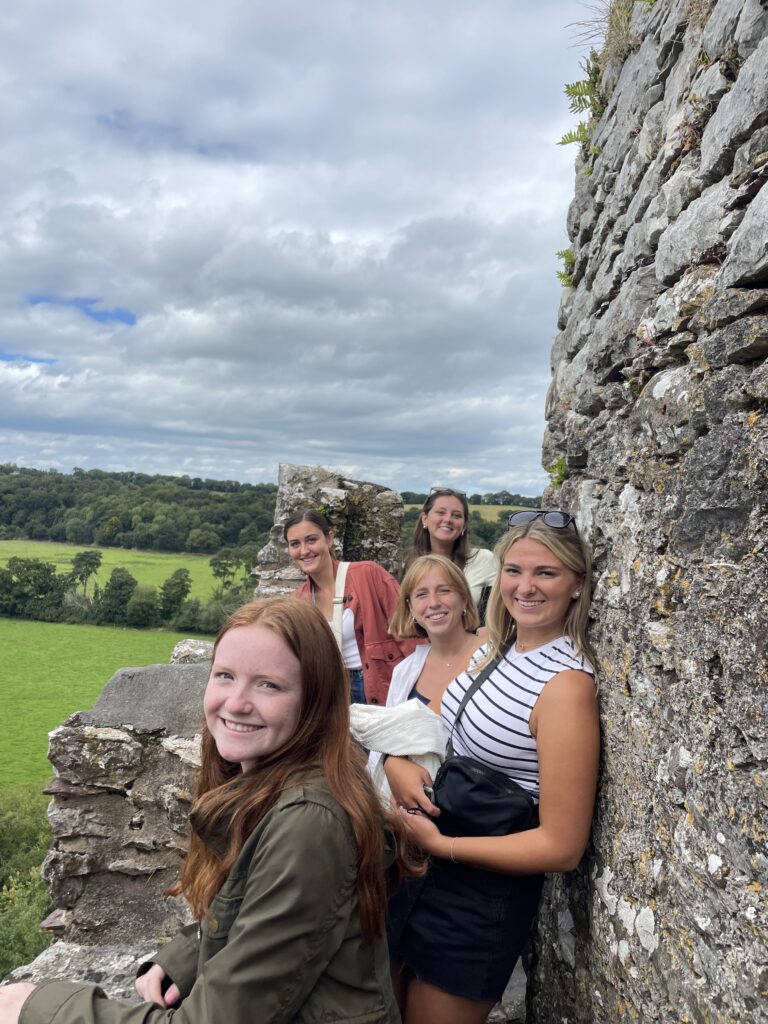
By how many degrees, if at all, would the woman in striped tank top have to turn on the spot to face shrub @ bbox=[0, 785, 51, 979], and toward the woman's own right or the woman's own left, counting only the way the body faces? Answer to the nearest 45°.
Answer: approximately 90° to the woman's own right

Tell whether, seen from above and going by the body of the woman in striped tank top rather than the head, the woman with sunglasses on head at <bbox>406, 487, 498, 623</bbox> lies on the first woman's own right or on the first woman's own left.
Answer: on the first woman's own right

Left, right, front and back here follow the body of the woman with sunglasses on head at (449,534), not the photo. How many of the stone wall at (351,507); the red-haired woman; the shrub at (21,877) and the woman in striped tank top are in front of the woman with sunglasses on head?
2

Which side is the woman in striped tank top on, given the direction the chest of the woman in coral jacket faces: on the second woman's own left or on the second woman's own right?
on the second woman's own left

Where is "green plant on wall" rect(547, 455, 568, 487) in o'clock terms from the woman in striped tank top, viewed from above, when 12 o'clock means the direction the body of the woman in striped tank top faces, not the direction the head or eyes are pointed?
The green plant on wall is roughly at 5 o'clock from the woman in striped tank top.

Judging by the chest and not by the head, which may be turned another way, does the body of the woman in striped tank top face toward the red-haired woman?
yes
